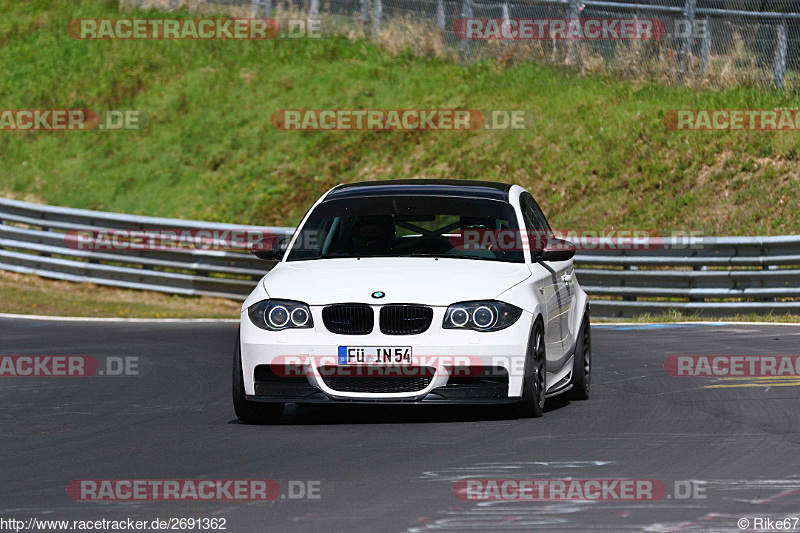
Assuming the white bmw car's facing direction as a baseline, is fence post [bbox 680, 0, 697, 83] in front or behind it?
behind

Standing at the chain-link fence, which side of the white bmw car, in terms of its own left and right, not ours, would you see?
back

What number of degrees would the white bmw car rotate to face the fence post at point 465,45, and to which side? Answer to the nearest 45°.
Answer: approximately 180°

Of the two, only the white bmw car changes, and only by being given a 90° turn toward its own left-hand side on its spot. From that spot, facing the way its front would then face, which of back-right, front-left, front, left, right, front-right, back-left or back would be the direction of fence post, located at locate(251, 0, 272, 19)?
left

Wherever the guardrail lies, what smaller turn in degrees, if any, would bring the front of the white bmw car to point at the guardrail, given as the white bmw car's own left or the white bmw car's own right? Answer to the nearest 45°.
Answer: approximately 180°

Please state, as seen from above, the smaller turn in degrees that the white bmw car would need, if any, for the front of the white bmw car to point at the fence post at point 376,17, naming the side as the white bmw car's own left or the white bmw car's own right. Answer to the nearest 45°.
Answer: approximately 180°

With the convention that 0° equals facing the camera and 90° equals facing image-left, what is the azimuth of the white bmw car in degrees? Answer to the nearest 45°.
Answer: approximately 0°

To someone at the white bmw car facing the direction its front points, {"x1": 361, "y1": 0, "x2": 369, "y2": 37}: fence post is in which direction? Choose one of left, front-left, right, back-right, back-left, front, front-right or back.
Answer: back

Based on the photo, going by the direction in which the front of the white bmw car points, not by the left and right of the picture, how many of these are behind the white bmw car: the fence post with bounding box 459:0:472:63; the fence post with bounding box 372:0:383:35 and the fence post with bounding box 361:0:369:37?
3
